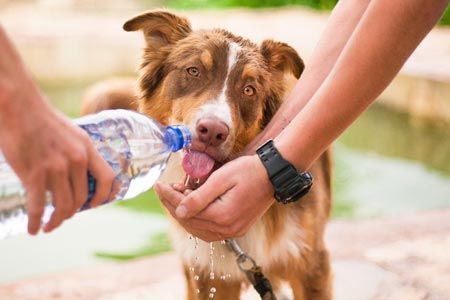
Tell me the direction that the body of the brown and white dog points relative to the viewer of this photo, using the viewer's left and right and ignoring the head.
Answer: facing the viewer
